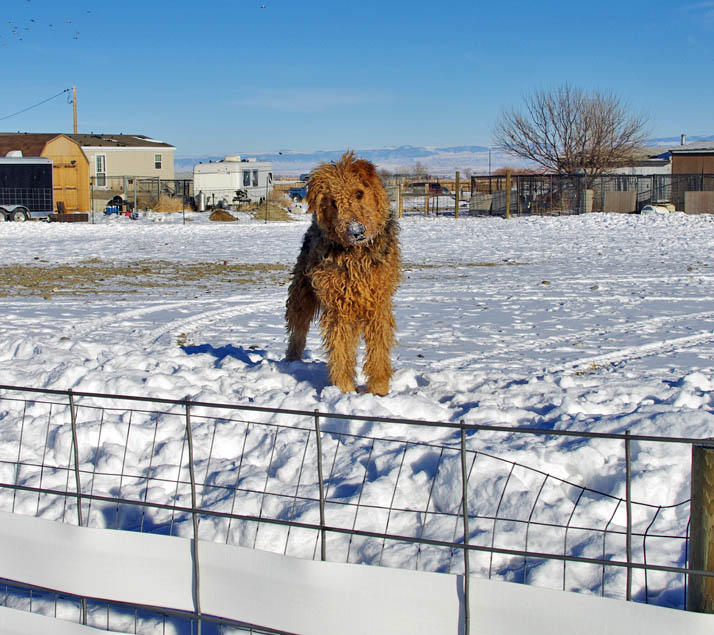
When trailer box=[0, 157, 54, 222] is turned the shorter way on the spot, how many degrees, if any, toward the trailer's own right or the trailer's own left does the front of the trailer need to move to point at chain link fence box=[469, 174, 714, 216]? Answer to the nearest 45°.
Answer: approximately 180°

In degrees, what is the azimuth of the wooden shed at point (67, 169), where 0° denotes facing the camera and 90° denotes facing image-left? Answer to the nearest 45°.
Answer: approximately 315°

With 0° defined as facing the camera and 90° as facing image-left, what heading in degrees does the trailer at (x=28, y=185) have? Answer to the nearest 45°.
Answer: approximately 90°

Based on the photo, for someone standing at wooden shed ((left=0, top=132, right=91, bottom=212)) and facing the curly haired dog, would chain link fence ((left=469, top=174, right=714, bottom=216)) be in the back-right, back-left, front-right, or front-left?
front-left

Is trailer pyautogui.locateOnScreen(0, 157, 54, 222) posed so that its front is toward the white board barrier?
no

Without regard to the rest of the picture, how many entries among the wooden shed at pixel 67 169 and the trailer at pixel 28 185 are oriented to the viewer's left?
1

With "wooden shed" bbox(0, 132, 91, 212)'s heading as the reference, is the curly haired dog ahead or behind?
ahead

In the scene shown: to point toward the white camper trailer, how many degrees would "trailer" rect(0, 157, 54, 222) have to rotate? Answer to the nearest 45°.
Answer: approximately 135° to its right

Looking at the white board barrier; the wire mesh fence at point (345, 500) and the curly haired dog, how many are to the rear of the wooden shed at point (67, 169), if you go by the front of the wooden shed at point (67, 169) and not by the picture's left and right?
0
